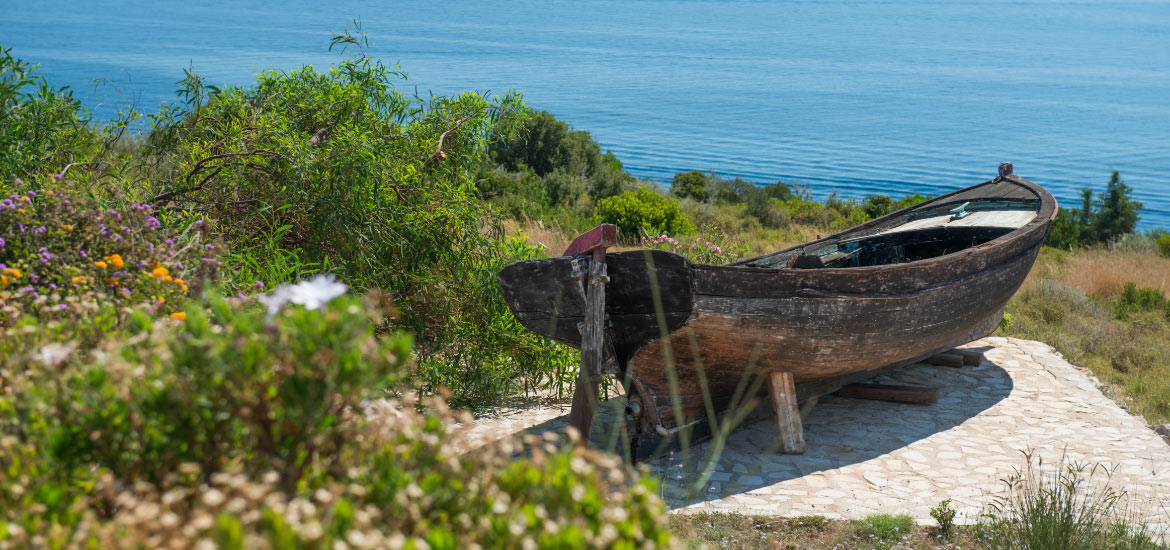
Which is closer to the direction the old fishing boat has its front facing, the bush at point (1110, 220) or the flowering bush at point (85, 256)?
the bush

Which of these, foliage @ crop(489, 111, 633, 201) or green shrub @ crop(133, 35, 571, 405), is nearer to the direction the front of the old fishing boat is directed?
the foliage

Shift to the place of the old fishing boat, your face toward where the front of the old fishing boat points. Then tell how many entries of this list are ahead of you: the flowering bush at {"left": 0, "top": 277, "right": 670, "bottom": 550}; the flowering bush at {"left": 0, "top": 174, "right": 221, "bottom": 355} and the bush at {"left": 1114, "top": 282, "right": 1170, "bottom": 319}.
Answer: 1

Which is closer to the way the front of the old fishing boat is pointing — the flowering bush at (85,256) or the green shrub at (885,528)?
the green shrub

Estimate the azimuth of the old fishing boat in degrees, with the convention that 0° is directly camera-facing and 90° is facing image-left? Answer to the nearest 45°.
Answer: approximately 225°

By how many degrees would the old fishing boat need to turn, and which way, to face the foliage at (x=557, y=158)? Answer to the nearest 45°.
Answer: approximately 45° to its left

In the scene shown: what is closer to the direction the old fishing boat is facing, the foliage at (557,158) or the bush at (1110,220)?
the bush

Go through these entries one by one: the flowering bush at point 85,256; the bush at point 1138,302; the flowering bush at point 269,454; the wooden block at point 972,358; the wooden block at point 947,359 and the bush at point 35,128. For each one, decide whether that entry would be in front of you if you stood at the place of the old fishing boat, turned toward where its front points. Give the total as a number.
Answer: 3

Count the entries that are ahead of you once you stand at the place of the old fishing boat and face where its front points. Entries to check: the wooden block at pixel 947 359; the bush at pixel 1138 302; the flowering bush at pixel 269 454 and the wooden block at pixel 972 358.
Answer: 3

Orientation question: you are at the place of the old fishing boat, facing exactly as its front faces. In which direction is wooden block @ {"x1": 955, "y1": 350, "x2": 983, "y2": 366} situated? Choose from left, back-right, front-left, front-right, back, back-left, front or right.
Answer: front

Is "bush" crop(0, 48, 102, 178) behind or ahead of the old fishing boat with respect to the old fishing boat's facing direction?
behind

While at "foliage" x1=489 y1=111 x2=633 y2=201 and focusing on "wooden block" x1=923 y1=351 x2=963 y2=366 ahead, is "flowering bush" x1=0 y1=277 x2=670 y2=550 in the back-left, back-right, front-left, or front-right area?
front-right

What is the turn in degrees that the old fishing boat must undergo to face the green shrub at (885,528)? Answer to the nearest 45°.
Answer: approximately 90° to its right

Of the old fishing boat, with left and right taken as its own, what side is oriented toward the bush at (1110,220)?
front

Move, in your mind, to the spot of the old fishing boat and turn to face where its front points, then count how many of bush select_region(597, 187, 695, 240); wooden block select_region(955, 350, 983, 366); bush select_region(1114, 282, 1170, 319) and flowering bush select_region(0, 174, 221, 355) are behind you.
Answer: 1

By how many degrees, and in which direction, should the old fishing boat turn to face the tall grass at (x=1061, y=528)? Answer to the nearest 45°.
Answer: approximately 90° to its right

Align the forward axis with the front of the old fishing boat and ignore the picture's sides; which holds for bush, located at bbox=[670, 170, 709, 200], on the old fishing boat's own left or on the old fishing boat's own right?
on the old fishing boat's own left

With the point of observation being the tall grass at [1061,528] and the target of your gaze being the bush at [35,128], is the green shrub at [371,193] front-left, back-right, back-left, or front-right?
front-right
